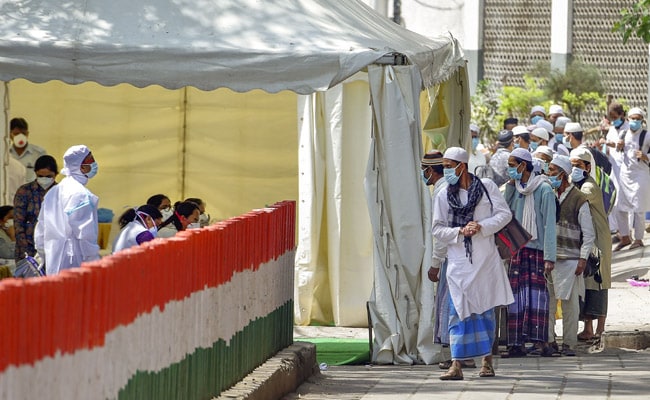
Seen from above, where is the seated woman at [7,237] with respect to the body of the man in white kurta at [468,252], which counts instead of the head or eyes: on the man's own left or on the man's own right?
on the man's own right

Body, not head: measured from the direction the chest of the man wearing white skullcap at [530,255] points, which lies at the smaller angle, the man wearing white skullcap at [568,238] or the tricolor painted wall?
the tricolor painted wall

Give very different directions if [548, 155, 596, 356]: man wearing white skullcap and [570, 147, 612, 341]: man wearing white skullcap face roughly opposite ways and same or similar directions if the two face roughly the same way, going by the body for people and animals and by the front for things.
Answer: same or similar directions

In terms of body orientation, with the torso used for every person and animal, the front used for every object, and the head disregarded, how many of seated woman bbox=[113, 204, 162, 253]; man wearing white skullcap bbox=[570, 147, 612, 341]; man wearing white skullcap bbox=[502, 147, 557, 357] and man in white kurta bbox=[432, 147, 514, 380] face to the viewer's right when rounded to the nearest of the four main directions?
1

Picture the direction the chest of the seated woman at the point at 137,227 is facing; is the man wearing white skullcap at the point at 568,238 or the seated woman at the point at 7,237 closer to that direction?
the man wearing white skullcap

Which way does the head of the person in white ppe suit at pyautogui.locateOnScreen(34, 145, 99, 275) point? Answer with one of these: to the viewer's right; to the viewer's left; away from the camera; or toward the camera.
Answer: to the viewer's right

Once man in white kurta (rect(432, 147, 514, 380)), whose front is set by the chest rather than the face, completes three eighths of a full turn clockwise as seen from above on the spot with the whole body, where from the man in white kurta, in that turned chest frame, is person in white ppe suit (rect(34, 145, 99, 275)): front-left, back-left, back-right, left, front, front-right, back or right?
left

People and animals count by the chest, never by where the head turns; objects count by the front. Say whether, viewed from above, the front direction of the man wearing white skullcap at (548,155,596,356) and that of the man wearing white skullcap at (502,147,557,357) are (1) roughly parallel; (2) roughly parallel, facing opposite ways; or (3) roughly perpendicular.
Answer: roughly parallel

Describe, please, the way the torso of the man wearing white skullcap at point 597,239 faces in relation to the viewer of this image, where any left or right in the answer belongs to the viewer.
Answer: facing the viewer and to the left of the viewer

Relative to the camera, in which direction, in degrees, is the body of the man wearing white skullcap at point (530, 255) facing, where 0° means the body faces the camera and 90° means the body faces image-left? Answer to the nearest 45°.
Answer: approximately 45°

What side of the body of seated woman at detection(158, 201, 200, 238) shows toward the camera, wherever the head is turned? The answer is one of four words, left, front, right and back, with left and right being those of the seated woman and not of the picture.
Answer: right
